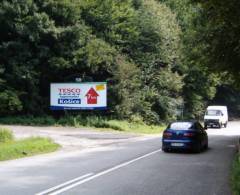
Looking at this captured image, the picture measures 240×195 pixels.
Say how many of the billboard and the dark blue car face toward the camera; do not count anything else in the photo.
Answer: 1

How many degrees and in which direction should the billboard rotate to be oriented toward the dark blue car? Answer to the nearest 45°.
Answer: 0° — it already faces it

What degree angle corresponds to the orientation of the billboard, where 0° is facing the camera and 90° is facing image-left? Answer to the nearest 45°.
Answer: approximately 0°

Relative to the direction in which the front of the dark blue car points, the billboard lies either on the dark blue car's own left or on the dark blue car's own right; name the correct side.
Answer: on the dark blue car's own left

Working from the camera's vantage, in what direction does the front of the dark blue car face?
facing away from the viewer and to the right of the viewer
